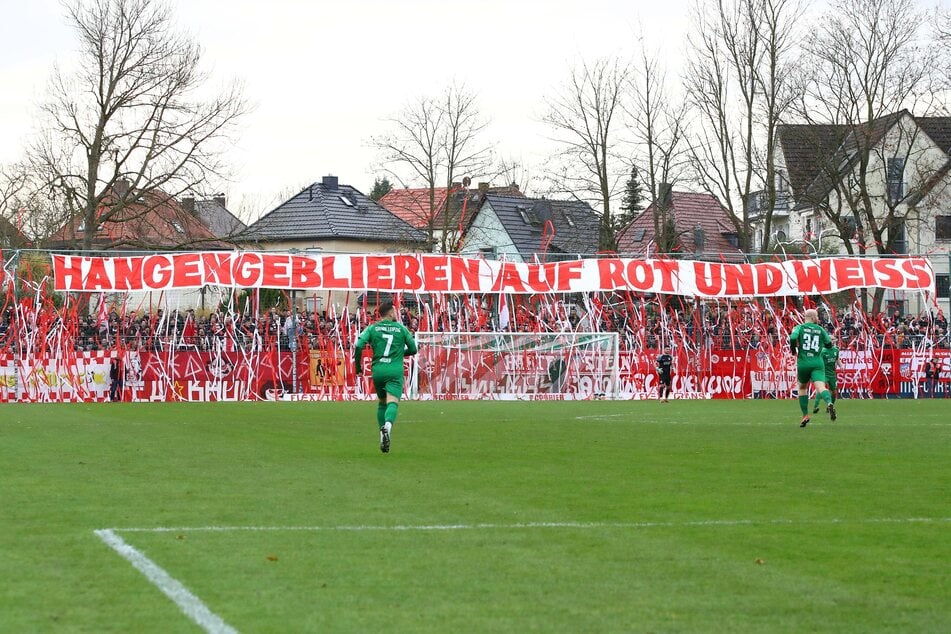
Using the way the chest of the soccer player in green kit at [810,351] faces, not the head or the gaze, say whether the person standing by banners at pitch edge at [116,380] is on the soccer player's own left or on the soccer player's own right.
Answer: on the soccer player's own left

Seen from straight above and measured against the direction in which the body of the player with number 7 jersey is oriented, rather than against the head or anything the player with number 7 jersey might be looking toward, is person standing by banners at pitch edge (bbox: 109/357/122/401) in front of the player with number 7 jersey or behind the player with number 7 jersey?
in front

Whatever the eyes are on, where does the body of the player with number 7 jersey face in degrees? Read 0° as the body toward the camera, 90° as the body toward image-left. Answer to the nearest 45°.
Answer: approximately 180°

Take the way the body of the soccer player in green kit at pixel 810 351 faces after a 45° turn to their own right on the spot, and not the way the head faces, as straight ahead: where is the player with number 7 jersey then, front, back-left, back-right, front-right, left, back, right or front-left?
back

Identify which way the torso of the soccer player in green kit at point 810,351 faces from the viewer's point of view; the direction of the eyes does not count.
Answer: away from the camera
